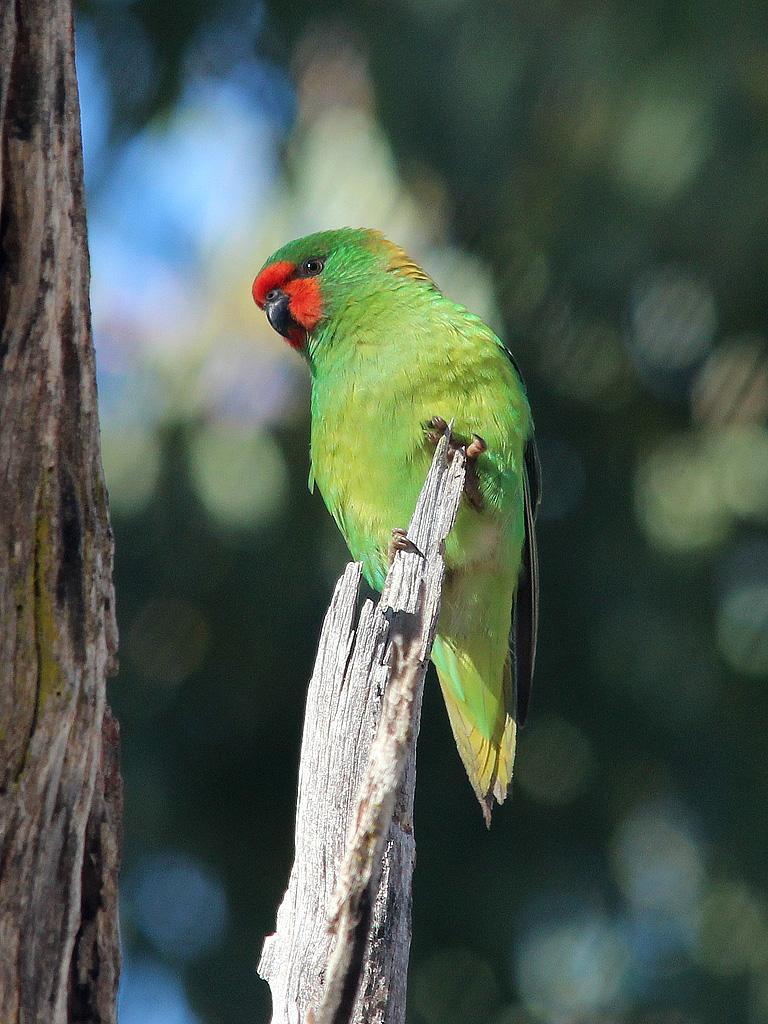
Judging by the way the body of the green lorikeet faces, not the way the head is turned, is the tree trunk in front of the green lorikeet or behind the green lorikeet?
in front

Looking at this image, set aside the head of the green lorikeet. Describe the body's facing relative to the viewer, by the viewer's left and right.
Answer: facing the viewer and to the left of the viewer
